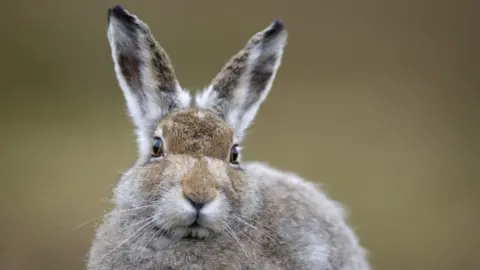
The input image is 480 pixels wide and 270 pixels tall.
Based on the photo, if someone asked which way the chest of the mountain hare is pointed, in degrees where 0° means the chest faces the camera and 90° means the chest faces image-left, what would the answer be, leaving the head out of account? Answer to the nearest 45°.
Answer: approximately 45°
